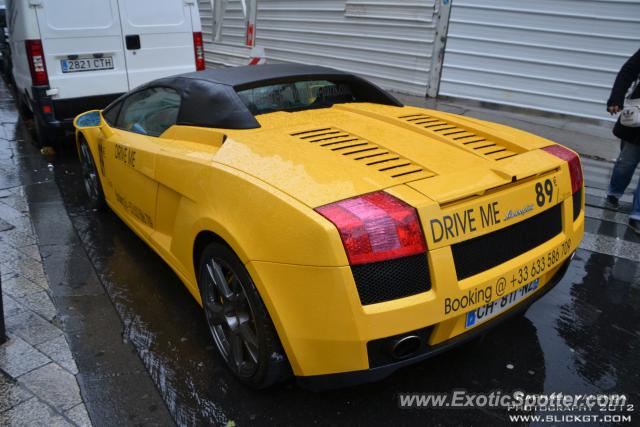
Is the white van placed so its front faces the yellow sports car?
no

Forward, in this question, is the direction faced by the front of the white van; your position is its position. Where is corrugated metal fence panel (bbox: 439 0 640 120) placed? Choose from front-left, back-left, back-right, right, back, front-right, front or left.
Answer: right

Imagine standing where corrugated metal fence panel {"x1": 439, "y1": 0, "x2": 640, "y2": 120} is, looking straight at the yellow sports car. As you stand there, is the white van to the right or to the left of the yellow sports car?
right

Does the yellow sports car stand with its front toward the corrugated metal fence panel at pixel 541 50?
no

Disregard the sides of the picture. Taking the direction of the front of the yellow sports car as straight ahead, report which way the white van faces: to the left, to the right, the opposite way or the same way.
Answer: the same way

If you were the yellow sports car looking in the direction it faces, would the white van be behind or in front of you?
in front

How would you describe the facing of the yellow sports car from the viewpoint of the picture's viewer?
facing away from the viewer and to the left of the viewer

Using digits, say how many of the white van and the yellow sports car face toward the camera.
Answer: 0

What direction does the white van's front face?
away from the camera
